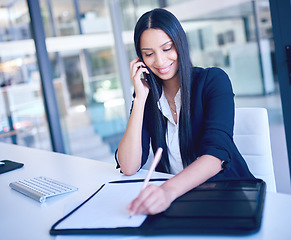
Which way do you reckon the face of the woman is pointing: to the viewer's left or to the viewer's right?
to the viewer's left

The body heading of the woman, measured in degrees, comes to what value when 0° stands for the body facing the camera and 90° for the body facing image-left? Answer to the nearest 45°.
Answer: approximately 45°
